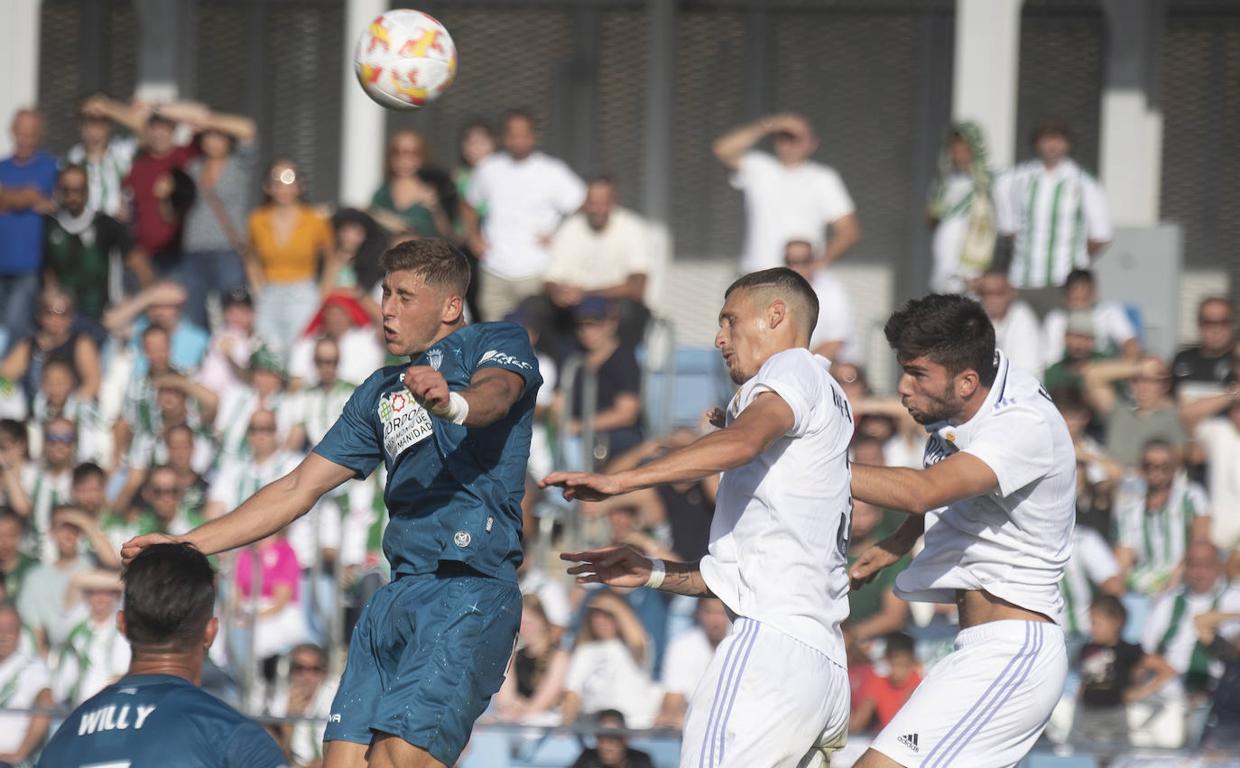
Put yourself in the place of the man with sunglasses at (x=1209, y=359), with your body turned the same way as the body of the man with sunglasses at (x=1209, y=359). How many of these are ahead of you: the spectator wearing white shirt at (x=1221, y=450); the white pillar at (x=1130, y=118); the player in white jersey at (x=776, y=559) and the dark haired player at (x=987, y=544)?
3

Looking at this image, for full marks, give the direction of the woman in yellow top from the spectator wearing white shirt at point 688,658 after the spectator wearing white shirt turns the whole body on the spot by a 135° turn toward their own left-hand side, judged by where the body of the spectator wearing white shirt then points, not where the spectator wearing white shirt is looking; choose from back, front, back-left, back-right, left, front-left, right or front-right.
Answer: left

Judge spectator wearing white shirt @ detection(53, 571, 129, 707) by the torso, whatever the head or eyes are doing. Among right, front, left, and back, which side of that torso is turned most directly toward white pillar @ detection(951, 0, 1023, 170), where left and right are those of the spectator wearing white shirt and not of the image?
left

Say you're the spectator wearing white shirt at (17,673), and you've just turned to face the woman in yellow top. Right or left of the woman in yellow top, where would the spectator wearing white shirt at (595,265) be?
right

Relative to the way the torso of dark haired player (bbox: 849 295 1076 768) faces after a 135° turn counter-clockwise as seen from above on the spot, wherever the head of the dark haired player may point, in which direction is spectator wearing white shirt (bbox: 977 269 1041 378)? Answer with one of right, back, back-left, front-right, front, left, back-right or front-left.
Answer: back-left

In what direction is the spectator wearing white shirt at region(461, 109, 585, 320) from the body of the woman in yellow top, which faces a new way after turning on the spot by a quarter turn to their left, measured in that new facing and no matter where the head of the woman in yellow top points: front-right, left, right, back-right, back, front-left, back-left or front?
front

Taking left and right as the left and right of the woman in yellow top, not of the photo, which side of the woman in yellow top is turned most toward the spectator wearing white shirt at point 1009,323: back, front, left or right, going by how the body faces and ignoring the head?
left

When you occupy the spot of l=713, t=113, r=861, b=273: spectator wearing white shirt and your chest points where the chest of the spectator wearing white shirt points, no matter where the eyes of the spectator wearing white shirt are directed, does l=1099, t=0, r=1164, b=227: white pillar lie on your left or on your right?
on your left

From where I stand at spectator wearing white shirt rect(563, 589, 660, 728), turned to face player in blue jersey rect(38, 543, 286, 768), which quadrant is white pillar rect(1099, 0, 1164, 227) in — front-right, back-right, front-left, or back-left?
back-left

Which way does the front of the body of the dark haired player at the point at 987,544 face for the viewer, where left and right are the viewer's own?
facing to the left of the viewer
